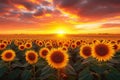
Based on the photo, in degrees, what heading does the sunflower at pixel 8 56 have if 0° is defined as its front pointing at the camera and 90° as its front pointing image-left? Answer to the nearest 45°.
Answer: approximately 0°

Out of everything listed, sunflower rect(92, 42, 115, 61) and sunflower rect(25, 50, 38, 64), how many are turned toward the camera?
2

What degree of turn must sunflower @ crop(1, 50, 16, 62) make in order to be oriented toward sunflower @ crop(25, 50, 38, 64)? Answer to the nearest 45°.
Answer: approximately 45° to its left

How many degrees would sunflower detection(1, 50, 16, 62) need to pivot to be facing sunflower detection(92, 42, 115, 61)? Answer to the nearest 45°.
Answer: approximately 45° to its left

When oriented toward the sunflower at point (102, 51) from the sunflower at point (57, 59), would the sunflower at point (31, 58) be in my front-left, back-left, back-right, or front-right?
back-left

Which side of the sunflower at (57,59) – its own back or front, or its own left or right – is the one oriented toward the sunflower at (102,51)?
left

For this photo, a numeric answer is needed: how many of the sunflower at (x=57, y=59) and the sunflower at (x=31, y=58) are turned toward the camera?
2

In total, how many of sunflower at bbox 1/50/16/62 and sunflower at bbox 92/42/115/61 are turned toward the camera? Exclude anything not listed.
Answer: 2

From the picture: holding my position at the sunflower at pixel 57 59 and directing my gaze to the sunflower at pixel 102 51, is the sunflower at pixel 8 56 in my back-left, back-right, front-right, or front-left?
back-left
